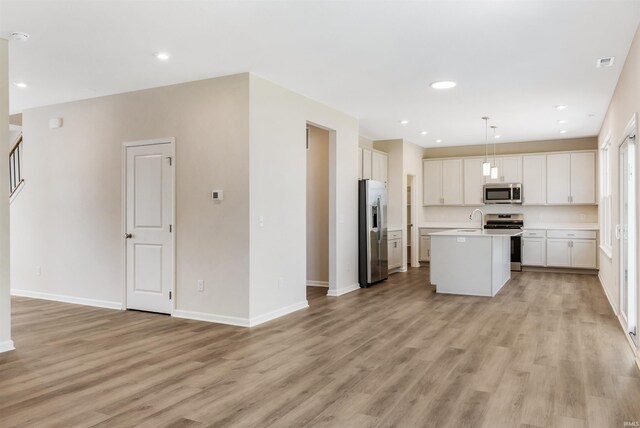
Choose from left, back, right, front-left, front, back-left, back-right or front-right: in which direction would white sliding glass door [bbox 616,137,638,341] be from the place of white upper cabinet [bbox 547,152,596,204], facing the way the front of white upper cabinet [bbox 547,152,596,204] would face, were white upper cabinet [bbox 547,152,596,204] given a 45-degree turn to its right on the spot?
front-left

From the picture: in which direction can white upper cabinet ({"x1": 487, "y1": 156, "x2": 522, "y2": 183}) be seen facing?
toward the camera

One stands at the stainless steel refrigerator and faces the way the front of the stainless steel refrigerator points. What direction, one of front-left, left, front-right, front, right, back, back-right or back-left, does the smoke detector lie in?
right

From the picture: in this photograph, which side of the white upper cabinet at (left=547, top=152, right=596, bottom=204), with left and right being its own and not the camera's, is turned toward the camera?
front

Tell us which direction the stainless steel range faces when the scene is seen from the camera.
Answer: facing the viewer

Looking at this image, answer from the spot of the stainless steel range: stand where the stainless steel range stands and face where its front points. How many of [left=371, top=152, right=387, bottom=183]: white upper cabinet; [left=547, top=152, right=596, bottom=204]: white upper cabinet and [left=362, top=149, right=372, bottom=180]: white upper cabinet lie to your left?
1

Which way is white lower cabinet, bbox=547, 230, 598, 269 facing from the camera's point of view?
toward the camera

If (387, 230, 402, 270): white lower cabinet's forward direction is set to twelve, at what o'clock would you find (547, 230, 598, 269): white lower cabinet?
(547, 230, 598, 269): white lower cabinet is roughly at 10 o'clock from (387, 230, 402, 270): white lower cabinet.

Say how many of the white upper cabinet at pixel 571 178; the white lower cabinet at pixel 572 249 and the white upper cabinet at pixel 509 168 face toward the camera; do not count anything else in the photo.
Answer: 3

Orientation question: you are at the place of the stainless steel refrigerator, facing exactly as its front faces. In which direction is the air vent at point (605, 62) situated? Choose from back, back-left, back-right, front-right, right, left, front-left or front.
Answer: front

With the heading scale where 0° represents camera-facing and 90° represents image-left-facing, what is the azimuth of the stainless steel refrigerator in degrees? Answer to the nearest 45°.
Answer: approximately 315°

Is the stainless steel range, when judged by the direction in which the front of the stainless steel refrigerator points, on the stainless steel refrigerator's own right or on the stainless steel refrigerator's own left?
on the stainless steel refrigerator's own left

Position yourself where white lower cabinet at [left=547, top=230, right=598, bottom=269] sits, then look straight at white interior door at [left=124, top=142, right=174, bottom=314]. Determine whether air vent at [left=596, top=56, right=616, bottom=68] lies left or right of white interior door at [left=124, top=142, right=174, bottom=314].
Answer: left

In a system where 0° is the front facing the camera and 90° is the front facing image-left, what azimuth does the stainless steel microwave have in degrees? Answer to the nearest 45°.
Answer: approximately 0°

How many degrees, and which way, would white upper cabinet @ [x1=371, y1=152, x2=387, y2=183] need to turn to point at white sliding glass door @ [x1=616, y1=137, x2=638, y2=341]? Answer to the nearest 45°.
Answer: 0° — it already faces it
